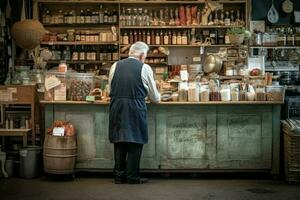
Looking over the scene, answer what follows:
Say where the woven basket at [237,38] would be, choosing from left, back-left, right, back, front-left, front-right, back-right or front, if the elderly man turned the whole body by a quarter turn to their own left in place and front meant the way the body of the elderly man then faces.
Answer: right

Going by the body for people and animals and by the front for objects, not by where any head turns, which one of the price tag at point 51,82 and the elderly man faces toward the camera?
the price tag

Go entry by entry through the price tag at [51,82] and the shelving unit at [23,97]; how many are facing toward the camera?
2

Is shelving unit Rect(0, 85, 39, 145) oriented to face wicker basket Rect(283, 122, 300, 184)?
no

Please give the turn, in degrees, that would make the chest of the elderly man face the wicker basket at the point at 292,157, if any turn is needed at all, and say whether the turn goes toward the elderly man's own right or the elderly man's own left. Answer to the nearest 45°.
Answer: approximately 45° to the elderly man's own right

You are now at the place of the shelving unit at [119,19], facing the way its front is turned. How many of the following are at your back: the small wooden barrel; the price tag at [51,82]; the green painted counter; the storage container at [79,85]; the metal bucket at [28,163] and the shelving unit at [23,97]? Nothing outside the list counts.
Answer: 0

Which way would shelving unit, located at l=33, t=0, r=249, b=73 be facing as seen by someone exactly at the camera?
facing the viewer

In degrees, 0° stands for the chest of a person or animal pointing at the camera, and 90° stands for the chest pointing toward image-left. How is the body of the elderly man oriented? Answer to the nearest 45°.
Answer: approximately 225°

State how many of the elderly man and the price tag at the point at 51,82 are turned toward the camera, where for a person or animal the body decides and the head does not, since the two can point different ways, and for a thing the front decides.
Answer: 1

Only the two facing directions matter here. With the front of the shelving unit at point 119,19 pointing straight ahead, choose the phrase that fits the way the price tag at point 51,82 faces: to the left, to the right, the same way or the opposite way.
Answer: the same way

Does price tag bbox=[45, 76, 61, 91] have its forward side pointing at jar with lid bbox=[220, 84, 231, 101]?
no

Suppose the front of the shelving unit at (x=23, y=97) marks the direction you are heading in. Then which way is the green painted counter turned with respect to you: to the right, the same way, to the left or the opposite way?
the same way

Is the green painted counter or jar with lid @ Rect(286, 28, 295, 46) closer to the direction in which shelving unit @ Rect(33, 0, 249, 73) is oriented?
the green painted counter

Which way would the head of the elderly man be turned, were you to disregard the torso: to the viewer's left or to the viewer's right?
to the viewer's right

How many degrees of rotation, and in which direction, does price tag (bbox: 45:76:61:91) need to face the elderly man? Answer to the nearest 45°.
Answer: approximately 45° to its left

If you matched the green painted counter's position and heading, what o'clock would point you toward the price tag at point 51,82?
The price tag is roughly at 3 o'clock from the green painted counter.

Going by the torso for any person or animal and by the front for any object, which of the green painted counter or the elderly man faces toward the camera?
the green painted counter
